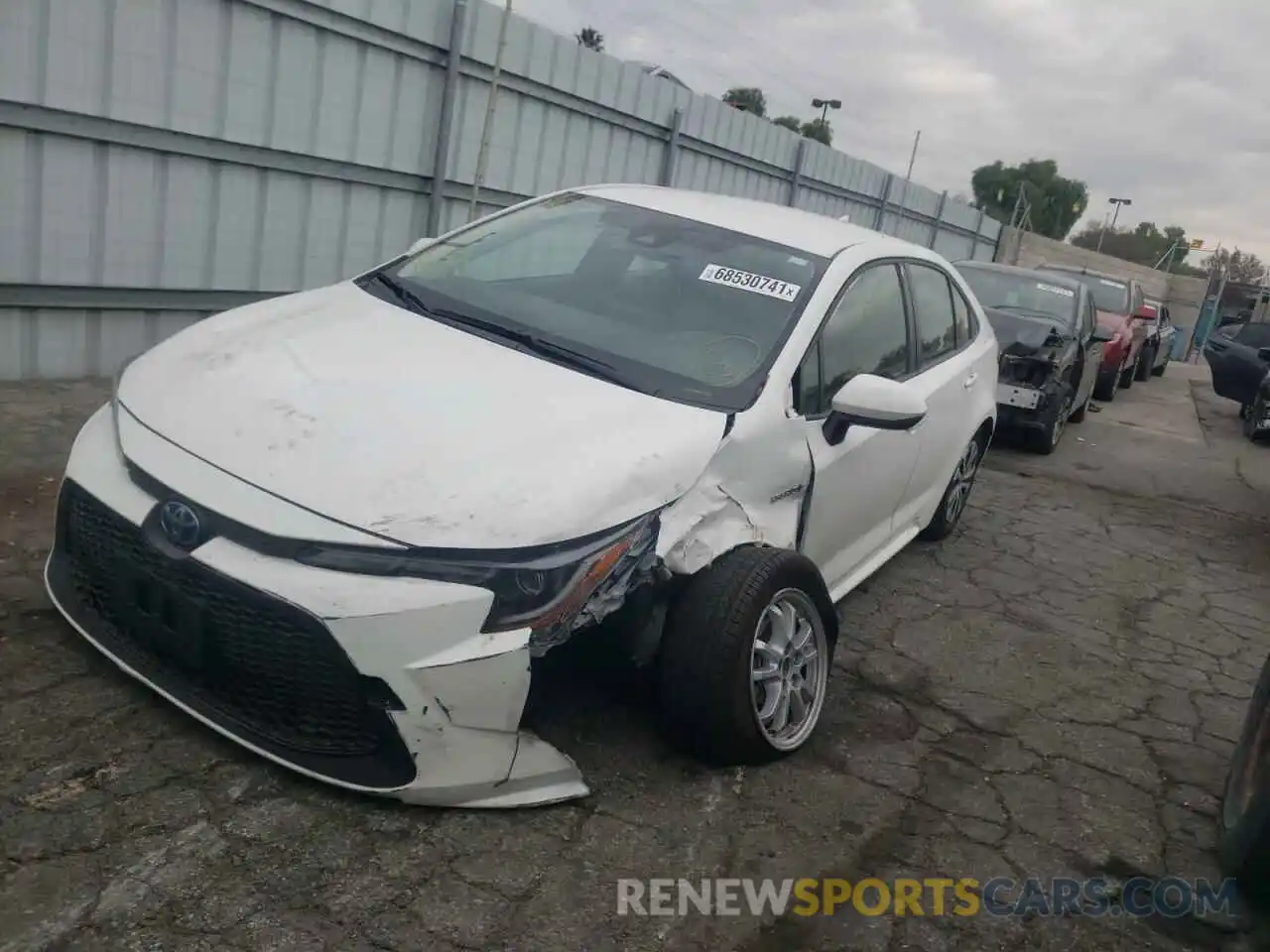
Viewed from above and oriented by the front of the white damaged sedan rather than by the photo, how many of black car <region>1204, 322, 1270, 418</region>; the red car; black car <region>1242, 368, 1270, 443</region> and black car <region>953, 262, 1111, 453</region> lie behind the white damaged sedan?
4

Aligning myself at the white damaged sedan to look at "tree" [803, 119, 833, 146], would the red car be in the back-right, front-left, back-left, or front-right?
front-right

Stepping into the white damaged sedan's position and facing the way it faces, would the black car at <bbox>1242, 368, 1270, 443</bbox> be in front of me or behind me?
behind

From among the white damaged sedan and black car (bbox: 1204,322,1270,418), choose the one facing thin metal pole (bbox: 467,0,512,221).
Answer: the black car

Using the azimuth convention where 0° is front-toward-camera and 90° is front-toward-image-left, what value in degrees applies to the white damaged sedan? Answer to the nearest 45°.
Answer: approximately 45°

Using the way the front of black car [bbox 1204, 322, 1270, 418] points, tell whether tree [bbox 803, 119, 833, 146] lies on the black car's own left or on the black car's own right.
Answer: on the black car's own right

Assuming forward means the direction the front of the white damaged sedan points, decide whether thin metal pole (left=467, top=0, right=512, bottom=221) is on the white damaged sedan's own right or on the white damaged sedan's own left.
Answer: on the white damaged sedan's own right

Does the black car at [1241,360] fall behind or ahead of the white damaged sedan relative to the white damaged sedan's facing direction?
behind

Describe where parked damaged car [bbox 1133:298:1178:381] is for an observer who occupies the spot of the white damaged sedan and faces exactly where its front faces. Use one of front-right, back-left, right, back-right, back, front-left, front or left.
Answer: back

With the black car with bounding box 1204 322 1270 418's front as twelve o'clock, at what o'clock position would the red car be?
The red car is roughly at 3 o'clock from the black car.

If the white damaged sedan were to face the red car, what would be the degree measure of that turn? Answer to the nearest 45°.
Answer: approximately 180°

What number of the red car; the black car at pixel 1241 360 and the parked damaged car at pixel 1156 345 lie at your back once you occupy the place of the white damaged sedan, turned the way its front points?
3

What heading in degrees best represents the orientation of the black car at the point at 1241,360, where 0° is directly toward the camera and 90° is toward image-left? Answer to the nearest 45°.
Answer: approximately 45°

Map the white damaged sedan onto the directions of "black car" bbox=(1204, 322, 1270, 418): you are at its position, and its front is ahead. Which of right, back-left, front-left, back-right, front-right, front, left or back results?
front-left

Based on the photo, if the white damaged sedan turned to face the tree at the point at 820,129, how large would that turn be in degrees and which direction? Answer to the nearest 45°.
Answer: approximately 135° to its right

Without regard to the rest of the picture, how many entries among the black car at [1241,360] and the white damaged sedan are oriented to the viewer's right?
0
